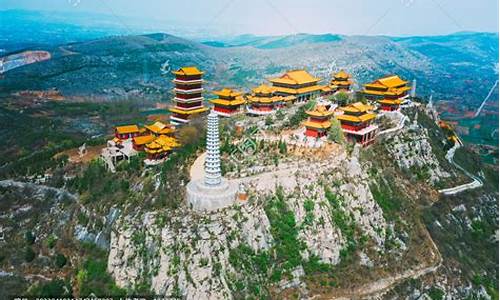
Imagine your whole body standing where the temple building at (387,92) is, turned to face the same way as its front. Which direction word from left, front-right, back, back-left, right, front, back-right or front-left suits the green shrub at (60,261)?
front-right

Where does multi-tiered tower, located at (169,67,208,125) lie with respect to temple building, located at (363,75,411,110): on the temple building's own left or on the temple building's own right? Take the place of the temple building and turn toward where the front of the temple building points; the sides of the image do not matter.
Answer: on the temple building's own right

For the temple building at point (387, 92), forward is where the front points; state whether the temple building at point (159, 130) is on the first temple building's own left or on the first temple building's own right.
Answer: on the first temple building's own right

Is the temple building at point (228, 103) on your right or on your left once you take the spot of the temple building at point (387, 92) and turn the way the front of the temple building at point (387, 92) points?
on your right

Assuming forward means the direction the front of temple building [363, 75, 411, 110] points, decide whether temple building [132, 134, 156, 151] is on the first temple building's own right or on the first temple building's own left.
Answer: on the first temple building's own right

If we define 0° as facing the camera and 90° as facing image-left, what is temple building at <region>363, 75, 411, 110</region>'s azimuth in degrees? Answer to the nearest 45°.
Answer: approximately 0°

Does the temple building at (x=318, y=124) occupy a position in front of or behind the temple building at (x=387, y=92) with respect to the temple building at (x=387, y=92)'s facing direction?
in front

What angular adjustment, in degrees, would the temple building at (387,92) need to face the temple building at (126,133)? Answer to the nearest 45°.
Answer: approximately 45° to its right
